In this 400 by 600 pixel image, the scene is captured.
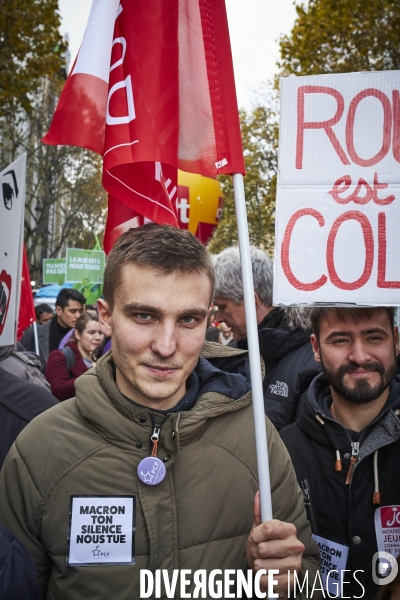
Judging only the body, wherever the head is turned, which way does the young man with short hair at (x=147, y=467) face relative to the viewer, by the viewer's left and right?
facing the viewer

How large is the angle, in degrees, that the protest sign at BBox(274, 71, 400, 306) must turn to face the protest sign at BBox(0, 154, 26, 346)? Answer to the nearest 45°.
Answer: approximately 135° to its right

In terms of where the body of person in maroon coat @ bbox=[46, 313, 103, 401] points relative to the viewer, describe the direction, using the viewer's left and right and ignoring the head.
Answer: facing the viewer and to the right of the viewer

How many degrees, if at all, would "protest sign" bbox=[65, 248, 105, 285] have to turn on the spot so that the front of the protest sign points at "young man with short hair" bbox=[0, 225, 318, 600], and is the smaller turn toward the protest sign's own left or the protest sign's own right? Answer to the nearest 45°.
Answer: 0° — it already faces them

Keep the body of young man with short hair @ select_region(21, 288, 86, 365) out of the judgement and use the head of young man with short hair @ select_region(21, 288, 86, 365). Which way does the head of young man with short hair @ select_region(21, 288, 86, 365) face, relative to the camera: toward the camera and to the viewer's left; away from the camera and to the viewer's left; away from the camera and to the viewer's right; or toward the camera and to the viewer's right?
toward the camera and to the viewer's right

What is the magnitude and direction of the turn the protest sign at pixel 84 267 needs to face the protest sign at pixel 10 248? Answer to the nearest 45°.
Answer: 0° — it already faces it

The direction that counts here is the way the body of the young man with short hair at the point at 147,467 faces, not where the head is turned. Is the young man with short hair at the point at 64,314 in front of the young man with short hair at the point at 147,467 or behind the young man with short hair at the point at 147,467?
behind

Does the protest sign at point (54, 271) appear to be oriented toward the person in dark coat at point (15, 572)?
yes

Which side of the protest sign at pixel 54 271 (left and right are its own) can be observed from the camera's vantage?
front

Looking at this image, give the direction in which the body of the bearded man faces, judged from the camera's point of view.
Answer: toward the camera
